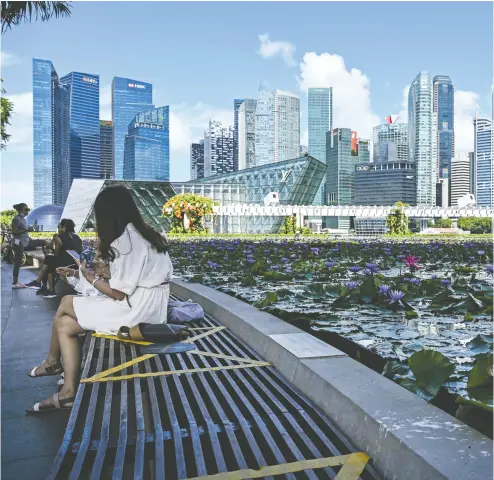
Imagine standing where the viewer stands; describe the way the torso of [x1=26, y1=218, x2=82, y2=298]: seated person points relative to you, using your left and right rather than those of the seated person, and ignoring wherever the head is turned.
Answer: facing to the left of the viewer

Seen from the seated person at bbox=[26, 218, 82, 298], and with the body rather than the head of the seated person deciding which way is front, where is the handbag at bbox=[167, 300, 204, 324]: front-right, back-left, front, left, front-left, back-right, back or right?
left

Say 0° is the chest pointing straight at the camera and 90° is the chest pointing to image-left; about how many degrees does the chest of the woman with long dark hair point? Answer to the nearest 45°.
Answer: approximately 90°

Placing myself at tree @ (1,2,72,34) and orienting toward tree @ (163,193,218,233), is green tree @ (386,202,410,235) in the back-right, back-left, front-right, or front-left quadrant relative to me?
front-right

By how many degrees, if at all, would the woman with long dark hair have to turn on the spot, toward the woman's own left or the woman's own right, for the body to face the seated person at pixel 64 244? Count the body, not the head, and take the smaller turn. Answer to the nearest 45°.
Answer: approximately 90° to the woman's own right

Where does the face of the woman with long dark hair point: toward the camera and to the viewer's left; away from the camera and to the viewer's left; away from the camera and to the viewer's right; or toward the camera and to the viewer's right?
away from the camera and to the viewer's left

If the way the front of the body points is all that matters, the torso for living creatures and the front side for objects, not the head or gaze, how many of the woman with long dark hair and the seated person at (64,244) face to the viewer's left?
2

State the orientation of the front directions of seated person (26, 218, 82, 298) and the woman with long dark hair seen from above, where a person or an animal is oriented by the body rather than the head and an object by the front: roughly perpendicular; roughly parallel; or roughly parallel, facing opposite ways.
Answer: roughly parallel

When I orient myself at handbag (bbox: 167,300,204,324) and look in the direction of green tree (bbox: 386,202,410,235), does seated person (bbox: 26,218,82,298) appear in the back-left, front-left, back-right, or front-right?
front-left
